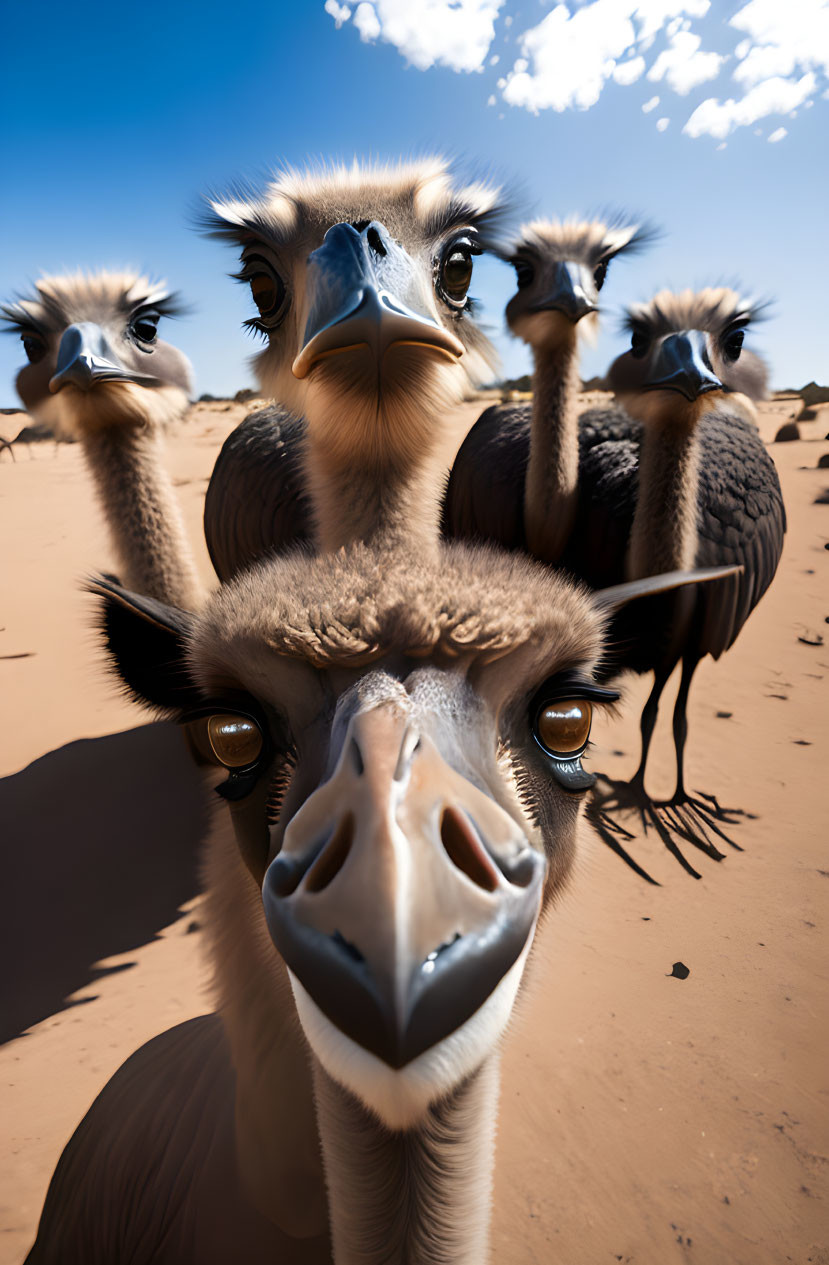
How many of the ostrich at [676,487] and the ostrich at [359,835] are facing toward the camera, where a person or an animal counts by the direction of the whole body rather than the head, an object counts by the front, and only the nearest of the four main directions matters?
2

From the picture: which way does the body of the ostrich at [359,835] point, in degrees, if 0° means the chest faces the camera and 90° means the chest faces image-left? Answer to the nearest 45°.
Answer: approximately 0°

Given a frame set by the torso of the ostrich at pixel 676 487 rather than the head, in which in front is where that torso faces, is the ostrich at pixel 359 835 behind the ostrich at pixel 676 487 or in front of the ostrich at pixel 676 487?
in front

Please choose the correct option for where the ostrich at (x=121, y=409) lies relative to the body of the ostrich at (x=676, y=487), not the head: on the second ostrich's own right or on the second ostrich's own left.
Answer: on the second ostrich's own right

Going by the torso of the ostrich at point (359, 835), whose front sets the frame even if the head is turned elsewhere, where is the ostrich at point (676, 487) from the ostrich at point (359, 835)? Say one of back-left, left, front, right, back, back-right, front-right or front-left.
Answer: back-left

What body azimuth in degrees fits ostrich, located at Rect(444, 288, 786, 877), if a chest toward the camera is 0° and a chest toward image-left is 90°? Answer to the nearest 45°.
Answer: approximately 0°
